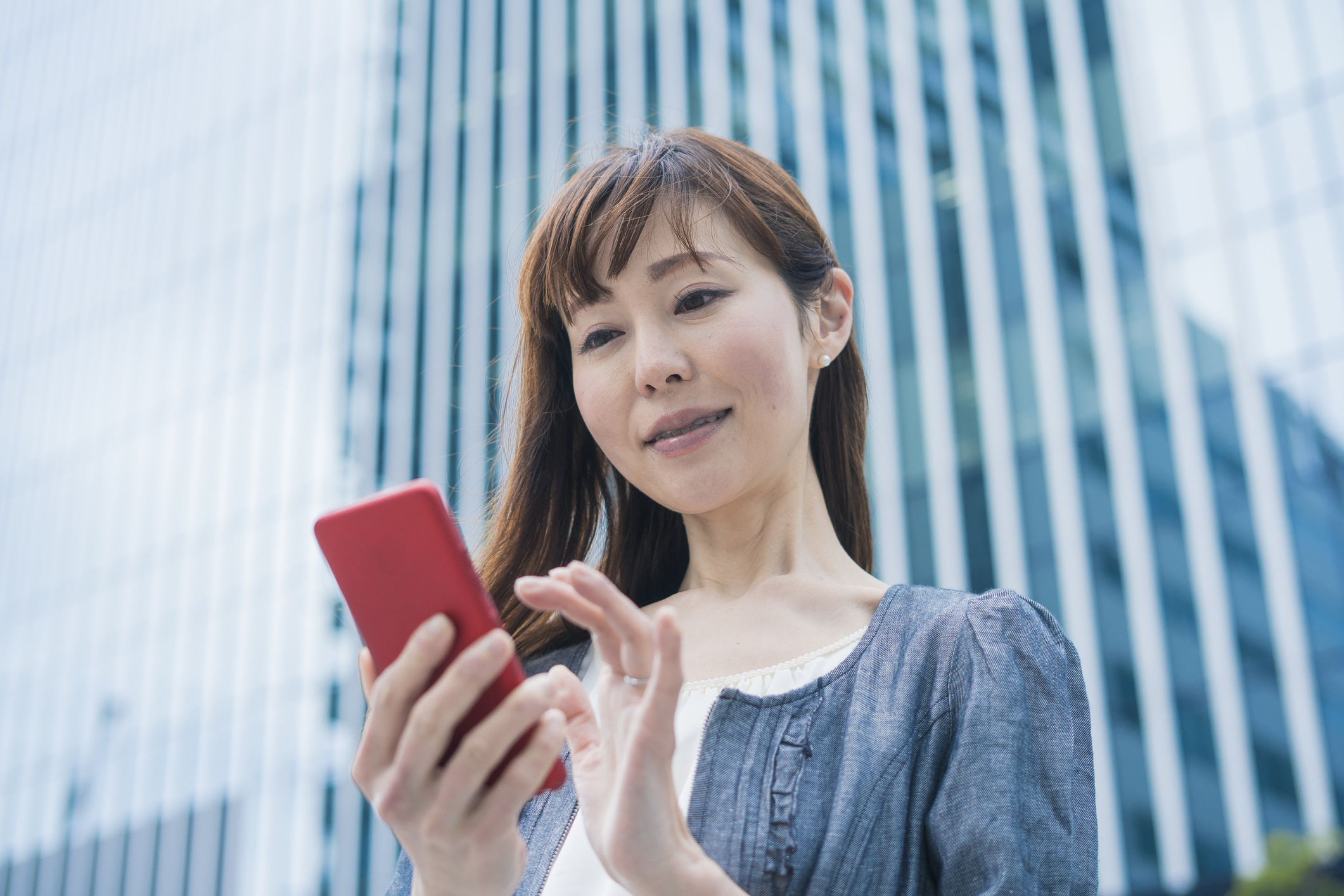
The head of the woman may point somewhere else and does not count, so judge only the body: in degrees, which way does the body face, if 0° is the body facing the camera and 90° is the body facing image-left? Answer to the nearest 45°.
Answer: approximately 45°

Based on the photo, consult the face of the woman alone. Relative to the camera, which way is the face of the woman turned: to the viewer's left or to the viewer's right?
to the viewer's left

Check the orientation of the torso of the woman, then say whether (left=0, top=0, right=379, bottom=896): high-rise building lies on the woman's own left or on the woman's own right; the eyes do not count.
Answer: on the woman's own right
